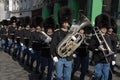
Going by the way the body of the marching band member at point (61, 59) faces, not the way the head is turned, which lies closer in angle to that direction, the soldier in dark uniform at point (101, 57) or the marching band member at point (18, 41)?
the soldier in dark uniform

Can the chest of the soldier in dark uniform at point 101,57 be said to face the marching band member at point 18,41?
no

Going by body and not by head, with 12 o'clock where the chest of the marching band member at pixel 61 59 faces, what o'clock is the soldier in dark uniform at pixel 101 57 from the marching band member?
The soldier in dark uniform is roughly at 10 o'clock from the marching band member.

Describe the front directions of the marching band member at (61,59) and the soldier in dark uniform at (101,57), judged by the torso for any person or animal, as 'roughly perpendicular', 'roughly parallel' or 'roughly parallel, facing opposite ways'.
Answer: roughly parallel

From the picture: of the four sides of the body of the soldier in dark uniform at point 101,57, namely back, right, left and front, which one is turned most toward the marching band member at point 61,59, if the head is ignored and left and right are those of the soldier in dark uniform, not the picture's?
right

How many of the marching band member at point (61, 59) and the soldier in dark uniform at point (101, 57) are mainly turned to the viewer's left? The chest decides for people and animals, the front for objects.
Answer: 0

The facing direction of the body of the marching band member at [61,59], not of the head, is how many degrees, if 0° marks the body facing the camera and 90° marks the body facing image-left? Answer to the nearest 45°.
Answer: approximately 315°
